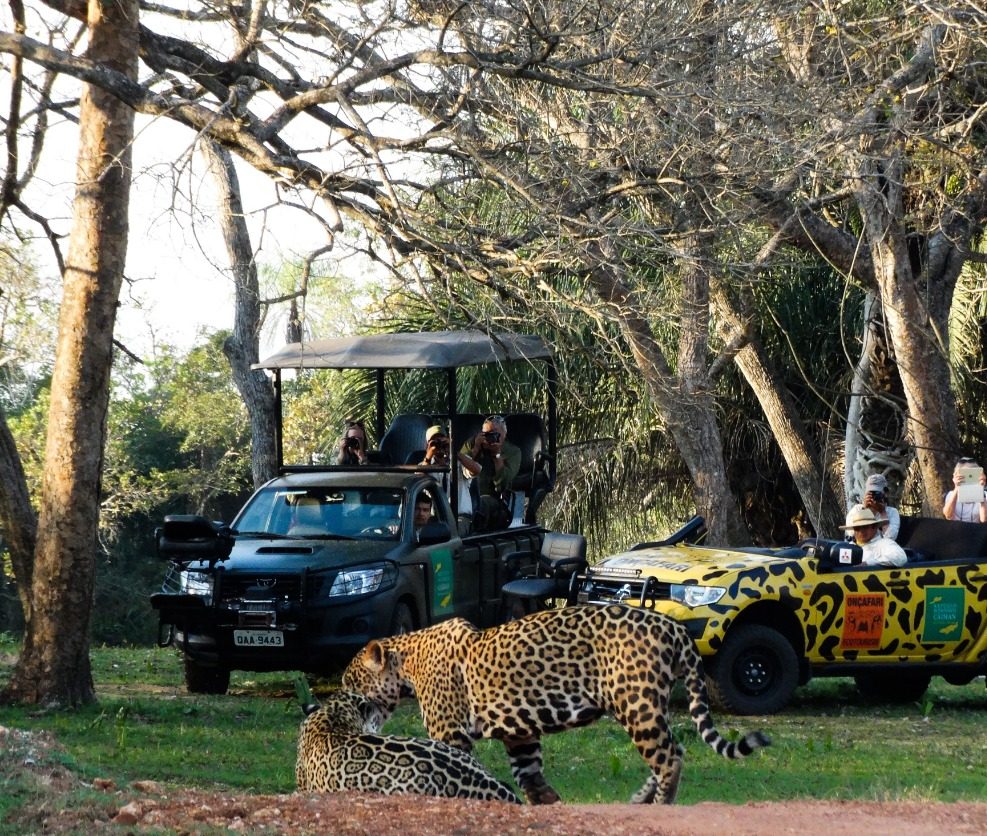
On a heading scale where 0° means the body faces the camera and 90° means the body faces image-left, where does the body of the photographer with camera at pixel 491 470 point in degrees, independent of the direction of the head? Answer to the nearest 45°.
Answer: approximately 0°

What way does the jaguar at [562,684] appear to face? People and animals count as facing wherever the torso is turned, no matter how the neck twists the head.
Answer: to the viewer's left

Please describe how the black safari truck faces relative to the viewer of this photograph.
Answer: facing the viewer and to the left of the viewer

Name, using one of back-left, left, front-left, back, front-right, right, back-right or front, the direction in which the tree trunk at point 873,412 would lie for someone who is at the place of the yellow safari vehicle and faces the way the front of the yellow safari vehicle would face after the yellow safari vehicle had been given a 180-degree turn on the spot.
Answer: front-left

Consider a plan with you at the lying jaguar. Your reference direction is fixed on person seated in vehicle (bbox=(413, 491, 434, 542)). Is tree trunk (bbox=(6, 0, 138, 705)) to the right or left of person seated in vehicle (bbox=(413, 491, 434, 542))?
left

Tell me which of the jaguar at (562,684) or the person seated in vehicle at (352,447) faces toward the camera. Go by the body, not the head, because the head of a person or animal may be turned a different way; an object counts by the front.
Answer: the person seated in vehicle

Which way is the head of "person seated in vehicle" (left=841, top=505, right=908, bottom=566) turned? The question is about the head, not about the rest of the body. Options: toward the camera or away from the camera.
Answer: toward the camera

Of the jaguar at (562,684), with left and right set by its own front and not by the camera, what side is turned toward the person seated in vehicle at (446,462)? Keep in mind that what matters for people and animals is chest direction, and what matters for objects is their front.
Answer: right

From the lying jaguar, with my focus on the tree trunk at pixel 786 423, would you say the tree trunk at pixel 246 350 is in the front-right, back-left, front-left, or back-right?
front-left

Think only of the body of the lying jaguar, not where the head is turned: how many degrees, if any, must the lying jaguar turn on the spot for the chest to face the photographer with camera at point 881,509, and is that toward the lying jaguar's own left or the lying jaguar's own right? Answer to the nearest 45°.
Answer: approximately 90° to the lying jaguar's own right

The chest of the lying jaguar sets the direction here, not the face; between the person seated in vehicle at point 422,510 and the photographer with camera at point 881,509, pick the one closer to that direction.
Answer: the person seated in vehicle

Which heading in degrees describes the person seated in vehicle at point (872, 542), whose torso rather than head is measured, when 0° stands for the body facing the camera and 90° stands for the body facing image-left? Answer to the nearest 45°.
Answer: approximately 45°

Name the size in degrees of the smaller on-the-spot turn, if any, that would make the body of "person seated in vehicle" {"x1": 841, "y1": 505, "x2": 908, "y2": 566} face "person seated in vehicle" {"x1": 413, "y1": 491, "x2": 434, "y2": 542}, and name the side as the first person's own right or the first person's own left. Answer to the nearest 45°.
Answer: approximately 45° to the first person's own right

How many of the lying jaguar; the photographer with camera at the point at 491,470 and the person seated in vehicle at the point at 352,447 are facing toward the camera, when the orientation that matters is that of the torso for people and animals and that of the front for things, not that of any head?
2

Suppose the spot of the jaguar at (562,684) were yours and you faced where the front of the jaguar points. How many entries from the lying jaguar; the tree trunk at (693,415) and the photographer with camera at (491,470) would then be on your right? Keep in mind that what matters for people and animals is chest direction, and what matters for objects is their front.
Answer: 2

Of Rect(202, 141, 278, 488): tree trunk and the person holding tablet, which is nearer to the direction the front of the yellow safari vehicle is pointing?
the tree trunk

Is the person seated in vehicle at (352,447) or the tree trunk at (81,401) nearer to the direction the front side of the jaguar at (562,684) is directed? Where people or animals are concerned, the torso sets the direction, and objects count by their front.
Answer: the tree trunk
